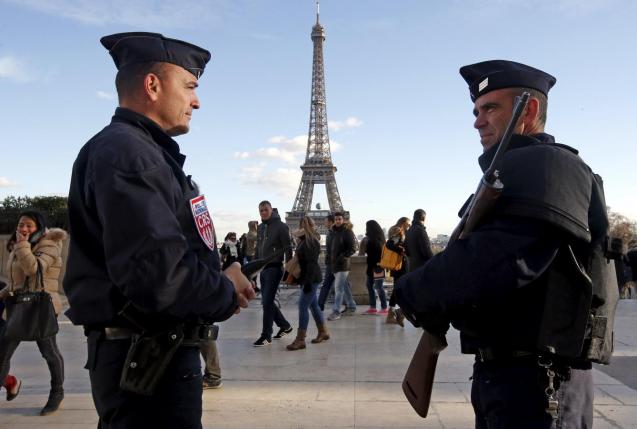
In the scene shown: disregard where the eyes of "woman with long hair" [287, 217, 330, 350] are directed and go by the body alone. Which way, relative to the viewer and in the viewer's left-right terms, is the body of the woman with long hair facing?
facing to the left of the viewer

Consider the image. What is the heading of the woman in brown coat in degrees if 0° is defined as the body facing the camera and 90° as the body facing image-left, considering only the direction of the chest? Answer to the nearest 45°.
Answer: approximately 45°

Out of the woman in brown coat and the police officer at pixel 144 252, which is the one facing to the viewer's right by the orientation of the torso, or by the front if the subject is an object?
the police officer

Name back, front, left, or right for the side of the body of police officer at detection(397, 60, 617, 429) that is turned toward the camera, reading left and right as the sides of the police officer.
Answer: left

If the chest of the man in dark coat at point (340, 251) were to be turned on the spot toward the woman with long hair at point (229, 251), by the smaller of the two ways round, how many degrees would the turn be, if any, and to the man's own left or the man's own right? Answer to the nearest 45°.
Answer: approximately 90° to the man's own right

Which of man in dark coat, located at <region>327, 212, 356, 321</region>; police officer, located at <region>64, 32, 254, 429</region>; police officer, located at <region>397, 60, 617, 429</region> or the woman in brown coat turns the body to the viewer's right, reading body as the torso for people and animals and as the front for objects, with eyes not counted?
police officer, located at <region>64, 32, 254, 429</region>

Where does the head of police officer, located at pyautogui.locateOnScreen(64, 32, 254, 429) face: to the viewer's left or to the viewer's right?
to the viewer's right

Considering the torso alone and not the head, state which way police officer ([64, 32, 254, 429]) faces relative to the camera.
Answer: to the viewer's right

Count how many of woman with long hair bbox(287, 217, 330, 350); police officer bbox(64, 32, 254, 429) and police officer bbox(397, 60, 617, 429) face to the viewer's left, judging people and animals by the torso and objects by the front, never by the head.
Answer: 2

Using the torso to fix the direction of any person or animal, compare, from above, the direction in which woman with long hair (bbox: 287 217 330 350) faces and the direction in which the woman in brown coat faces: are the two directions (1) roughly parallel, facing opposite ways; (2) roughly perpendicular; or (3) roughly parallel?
roughly perpendicular
